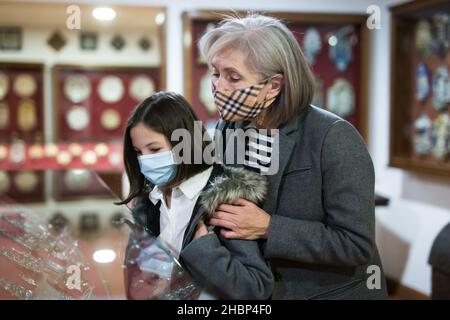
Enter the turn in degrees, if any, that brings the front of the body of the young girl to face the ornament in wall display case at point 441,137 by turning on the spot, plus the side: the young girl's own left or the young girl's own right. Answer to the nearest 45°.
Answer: approximately 180°

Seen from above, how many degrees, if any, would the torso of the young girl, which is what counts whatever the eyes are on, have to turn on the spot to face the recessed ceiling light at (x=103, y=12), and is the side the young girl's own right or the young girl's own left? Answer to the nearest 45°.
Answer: approximately 135° to the young girl's own right

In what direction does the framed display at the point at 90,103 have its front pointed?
toward the camera

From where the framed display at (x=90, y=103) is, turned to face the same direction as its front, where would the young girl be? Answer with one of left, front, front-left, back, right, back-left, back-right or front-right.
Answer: front

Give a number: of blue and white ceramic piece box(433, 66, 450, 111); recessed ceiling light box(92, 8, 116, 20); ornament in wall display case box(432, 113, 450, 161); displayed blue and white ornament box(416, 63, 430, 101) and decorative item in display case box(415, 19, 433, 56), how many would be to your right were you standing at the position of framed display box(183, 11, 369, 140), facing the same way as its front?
1

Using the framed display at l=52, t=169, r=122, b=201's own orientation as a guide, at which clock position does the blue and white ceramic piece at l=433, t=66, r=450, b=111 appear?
The blue and white ceramic piece is roughly at 8 o'clock from the framed display.

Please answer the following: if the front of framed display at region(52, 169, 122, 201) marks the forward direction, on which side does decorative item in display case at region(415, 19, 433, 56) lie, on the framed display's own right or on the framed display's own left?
on the framed display's own left

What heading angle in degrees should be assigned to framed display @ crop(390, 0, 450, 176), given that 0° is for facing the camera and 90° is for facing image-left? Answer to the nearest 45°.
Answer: approximately 45°

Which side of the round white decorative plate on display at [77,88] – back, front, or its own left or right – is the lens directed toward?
front

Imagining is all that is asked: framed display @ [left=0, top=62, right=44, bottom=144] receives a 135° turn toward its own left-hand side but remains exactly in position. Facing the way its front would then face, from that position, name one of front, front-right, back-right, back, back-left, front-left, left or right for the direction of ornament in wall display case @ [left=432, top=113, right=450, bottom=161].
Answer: right

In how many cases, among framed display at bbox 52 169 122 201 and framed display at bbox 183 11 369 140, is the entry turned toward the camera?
2

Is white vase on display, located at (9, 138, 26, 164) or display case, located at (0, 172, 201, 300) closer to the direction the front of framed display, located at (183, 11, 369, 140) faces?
the display case
